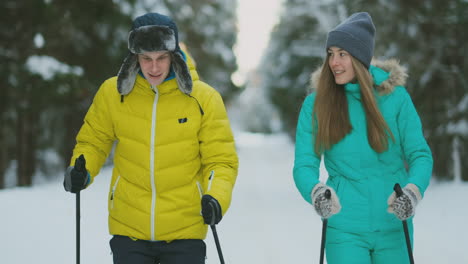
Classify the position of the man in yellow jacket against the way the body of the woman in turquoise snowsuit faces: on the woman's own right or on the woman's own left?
on the woman's own right

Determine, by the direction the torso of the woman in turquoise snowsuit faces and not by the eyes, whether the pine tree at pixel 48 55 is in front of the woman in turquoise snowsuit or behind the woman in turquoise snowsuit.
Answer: behind

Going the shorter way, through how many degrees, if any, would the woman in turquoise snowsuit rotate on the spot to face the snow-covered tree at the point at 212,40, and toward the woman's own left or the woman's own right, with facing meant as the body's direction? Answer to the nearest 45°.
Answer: approximately 180°

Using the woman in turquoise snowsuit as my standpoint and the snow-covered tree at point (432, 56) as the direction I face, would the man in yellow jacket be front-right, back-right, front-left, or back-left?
back-left

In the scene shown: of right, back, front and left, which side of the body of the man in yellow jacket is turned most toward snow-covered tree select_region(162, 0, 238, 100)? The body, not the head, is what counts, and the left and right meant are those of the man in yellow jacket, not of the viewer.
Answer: back

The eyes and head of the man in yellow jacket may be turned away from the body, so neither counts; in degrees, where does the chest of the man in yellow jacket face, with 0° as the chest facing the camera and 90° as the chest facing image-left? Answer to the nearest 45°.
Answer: approximately 0°

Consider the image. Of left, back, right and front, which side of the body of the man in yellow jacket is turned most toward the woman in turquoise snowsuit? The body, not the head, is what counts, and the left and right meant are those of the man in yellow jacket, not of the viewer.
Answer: left

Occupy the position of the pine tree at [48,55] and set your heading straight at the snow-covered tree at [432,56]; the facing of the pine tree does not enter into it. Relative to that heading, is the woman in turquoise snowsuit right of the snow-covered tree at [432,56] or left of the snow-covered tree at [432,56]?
right

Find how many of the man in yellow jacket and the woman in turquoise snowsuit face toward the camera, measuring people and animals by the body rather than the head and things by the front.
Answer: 2

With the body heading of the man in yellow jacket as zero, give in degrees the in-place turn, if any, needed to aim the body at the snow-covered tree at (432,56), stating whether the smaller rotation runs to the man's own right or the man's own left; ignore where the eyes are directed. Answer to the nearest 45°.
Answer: approximately 135° to the man's own left

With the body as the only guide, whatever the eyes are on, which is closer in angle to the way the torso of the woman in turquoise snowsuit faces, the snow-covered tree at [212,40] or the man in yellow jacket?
the man in yellow jacket
